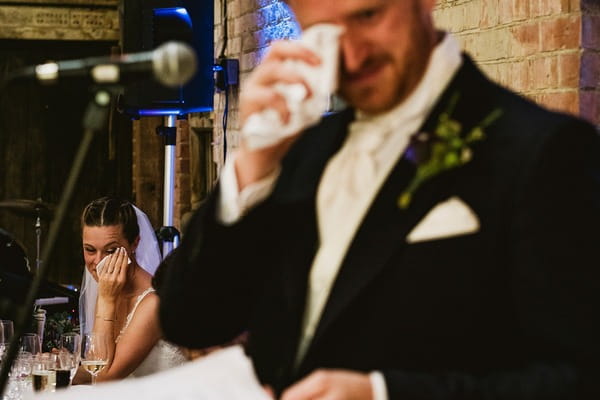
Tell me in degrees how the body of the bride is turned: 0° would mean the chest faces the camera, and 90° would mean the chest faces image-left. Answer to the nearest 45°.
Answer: approximately 45°

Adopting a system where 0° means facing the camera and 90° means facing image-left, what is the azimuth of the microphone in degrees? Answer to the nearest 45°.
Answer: approximately 270°

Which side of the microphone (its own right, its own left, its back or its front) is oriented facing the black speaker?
left

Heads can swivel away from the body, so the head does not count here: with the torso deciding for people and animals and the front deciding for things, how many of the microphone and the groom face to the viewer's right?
1

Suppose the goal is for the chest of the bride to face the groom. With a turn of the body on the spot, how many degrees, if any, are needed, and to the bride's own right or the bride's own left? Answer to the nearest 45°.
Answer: approximately 45° to the bride's own left

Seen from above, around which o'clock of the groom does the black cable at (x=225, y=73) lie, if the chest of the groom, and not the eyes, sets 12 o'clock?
The black cable is roughly at 4 o'clock from the groom.
